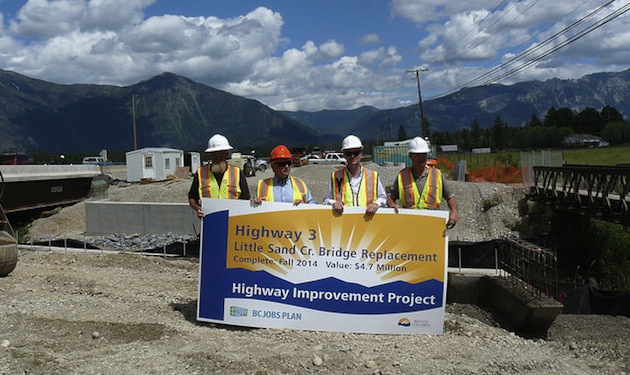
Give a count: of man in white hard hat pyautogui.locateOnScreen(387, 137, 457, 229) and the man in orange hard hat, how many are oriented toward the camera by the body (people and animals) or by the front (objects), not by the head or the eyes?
2

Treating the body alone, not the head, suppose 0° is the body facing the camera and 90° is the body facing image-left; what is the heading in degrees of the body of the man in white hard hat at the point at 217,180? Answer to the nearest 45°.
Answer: approximately 0°

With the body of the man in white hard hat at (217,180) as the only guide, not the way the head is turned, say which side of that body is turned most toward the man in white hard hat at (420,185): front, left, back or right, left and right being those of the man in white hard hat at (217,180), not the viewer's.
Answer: left

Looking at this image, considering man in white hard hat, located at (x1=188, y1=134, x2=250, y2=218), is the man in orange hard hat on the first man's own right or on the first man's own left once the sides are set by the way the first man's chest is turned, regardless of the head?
on the first man's own left

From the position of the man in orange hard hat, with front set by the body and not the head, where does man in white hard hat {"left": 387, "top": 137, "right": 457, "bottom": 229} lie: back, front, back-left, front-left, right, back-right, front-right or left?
left

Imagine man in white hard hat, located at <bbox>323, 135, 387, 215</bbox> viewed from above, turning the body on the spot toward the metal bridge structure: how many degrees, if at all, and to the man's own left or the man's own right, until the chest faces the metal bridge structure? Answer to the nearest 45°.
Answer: approximately 135° to the man's own left

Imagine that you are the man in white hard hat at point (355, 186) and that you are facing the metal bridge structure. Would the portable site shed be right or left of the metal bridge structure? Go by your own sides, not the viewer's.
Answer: left
